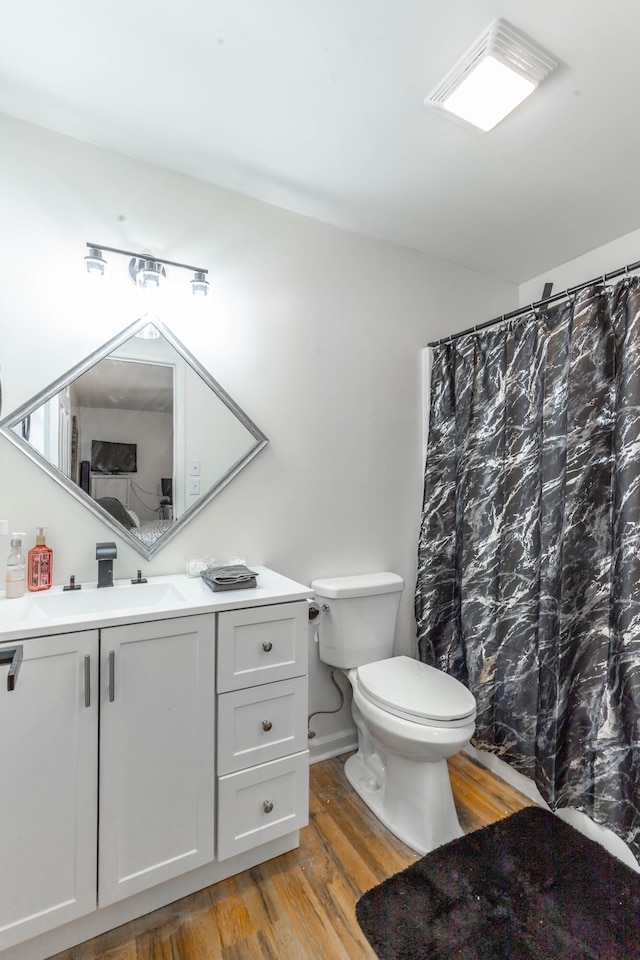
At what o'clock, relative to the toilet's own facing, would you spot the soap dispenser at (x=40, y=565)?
The soap dispenser is roughly at 4 o'clock from the toilet.

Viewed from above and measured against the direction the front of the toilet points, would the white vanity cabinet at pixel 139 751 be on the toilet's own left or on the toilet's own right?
on the toilet's own right

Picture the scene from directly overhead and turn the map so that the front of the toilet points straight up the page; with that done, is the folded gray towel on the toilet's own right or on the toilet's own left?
on the toilet's own right
